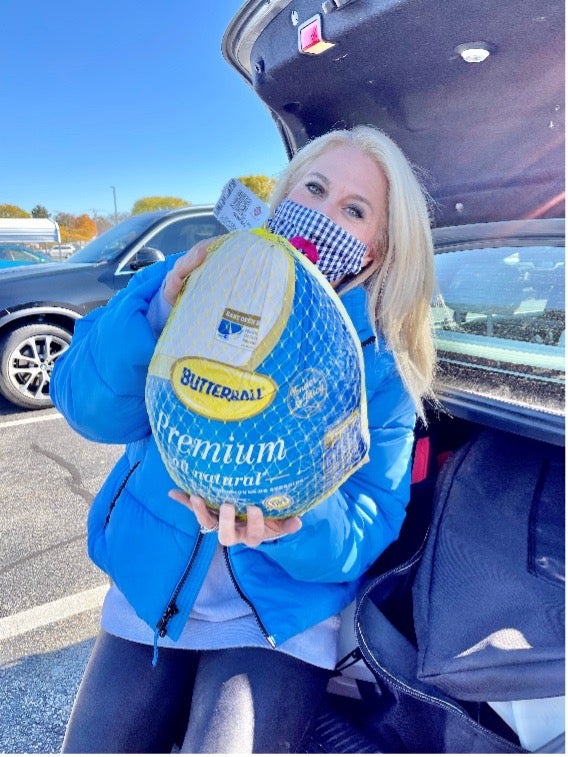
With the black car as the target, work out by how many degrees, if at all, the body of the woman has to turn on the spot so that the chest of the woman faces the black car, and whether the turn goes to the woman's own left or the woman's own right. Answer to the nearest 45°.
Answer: approximately 180°

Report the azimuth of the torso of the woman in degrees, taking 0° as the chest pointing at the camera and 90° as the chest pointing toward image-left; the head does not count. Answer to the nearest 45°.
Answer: approximately 0°

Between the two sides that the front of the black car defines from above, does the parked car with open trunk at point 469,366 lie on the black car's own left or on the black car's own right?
on the black car's own left

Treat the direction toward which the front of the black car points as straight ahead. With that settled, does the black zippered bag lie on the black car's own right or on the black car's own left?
on the black car's own left

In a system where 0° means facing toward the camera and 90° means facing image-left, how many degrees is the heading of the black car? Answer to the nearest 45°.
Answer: approximately 45°
